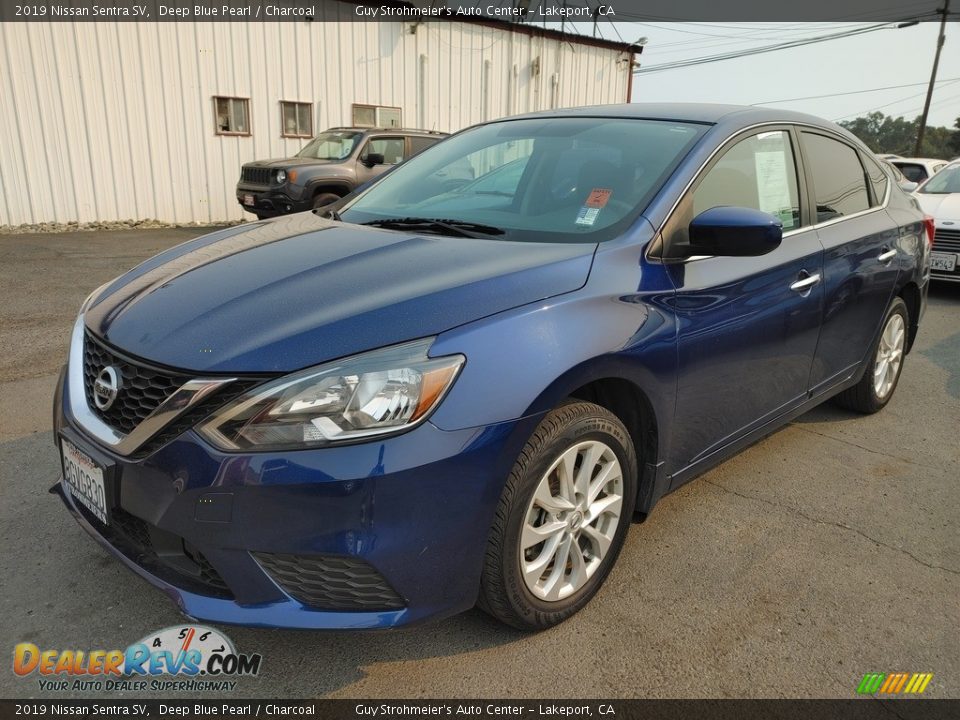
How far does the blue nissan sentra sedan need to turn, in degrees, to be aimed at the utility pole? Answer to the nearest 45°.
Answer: approximately 180°

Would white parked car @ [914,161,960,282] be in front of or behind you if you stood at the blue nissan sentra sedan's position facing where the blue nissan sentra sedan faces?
behind

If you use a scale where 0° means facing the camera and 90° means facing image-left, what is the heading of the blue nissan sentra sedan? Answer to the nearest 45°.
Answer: approximately 45°

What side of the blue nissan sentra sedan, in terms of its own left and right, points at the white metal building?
right

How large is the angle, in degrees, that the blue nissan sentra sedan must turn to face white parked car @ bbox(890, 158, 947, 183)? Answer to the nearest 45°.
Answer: approximately 180°
